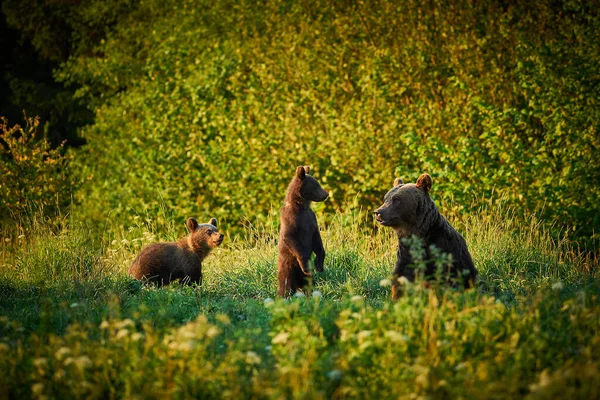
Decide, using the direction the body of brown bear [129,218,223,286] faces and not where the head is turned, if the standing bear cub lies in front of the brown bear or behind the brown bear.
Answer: in front

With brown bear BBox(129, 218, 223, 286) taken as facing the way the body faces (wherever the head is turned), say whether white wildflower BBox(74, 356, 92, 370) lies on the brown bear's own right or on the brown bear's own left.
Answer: on the brown bear's own right

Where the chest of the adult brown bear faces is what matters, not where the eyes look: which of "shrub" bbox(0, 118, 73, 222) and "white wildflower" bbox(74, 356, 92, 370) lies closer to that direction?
the white wildflower

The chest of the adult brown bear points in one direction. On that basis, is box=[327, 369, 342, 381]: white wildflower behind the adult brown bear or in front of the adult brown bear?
in front

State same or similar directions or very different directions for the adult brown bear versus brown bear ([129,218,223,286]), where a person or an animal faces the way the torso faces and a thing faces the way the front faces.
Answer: very different directions

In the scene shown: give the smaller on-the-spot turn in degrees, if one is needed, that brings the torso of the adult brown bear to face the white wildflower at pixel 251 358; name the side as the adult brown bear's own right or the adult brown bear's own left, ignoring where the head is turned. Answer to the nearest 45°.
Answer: approximately 45° to the adult brown bear's own left

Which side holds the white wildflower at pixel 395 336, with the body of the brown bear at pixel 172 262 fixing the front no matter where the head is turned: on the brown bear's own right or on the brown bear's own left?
on the brown bear's own right

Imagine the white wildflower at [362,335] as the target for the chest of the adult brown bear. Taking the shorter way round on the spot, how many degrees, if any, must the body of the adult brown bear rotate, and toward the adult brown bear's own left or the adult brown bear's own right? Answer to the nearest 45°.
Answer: approximately 45° to the adult brown bear's own left

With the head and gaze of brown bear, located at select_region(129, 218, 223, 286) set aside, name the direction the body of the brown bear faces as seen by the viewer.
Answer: to the viewer's right

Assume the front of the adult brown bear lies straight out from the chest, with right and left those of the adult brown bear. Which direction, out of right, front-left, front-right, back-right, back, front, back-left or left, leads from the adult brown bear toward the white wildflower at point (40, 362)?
front

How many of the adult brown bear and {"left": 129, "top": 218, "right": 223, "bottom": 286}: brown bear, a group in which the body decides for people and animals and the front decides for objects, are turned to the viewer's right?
1

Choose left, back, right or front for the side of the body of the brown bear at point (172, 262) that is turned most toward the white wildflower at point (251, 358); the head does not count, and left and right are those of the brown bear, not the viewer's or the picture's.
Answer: right

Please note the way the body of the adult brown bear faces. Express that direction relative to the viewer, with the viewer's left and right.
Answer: facing the viewer and to the left of the viewer
